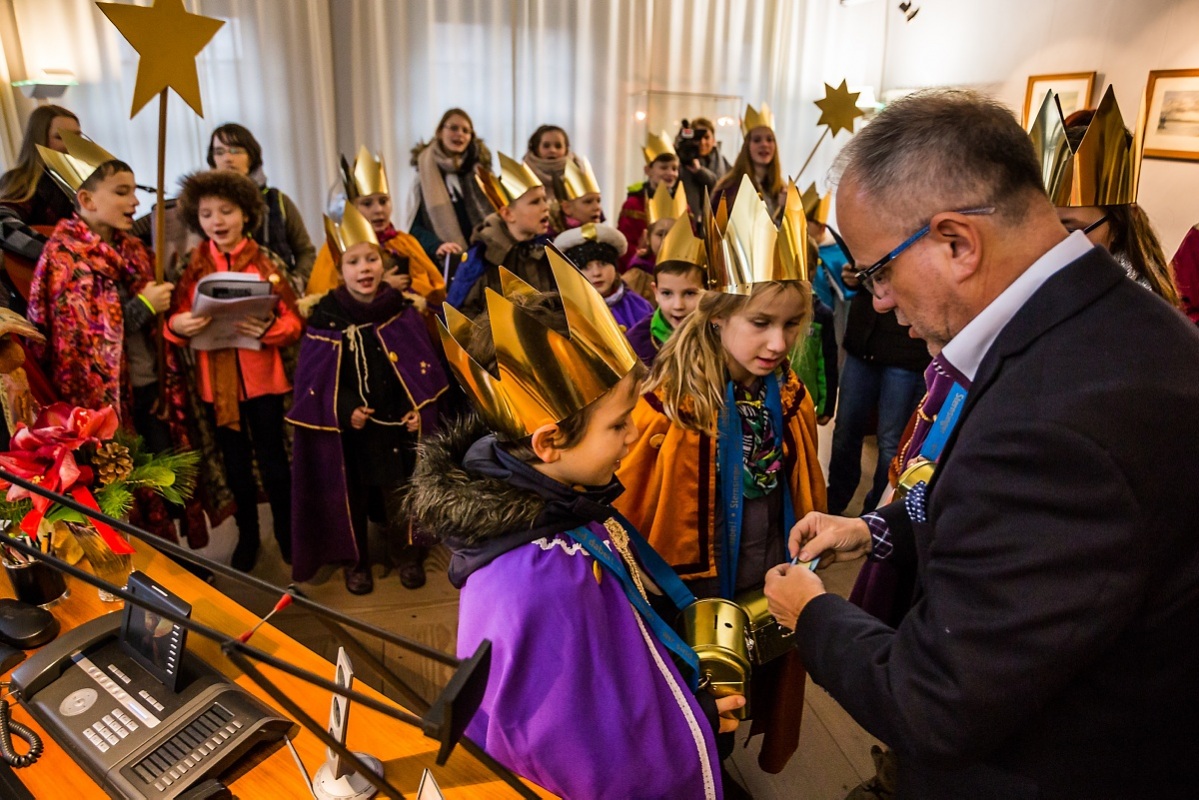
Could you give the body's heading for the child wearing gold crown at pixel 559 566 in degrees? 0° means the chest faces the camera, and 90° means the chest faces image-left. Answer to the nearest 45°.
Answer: approximately 270°

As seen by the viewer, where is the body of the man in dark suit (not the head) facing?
to the viewer's left

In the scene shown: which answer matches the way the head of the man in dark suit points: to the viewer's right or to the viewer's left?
to the viewer's left

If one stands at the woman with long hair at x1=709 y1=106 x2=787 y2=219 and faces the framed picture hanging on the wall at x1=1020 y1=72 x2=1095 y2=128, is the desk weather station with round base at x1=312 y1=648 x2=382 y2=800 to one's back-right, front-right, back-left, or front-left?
back-right

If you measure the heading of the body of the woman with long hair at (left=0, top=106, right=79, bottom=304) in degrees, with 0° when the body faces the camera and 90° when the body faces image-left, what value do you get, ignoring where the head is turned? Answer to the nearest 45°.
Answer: approximately 270°

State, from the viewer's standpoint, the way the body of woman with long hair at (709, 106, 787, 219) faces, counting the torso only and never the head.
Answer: toward the camera

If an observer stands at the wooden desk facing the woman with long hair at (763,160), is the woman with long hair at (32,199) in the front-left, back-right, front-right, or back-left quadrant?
front-left

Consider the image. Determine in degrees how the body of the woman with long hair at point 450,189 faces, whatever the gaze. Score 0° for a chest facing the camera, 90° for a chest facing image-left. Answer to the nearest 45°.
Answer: approximately 0°

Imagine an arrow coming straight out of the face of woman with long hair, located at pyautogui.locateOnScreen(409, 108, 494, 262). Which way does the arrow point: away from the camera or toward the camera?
toward the camera

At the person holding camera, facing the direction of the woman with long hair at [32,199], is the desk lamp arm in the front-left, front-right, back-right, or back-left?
front-left

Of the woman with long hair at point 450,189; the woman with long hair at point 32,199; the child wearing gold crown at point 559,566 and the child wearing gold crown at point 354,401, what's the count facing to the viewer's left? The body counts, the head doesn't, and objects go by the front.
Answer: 0
